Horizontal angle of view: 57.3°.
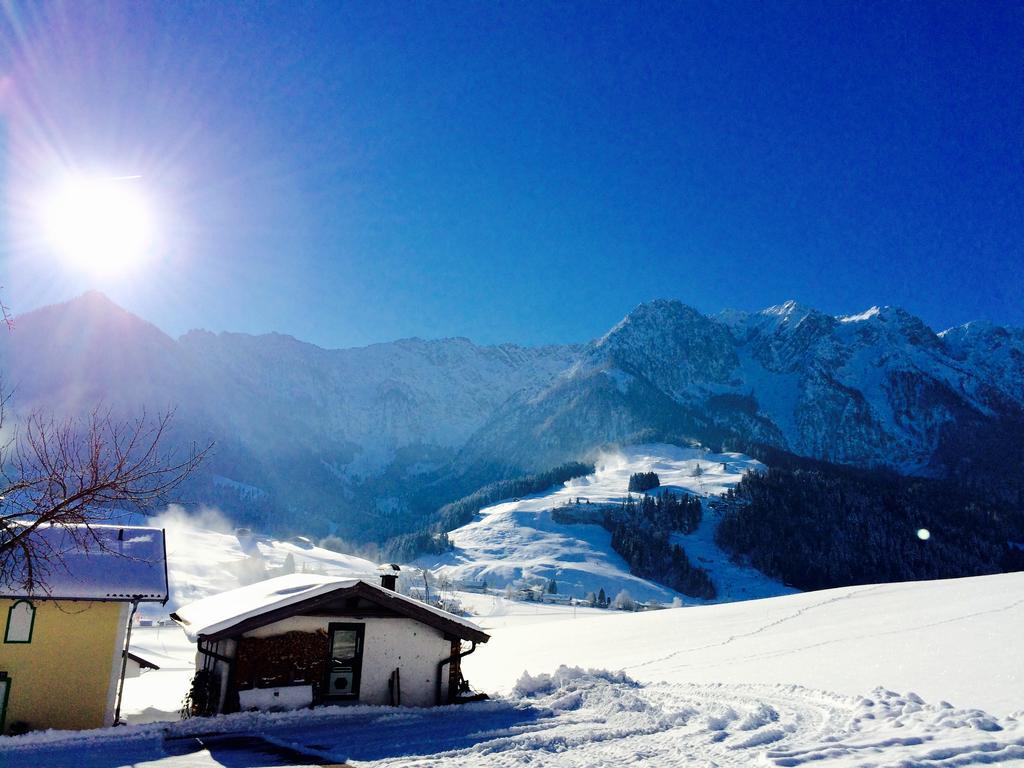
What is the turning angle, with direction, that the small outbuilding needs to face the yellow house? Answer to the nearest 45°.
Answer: approximately 90° to its right

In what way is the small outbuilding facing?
toward the camera
